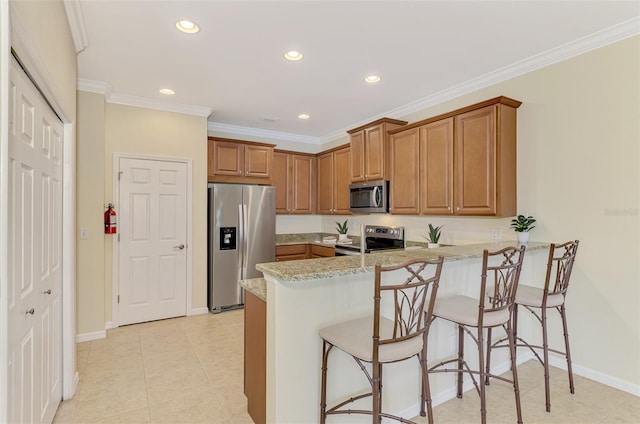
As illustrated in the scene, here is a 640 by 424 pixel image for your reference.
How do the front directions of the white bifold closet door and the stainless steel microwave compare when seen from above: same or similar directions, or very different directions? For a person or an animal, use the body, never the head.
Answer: very different directions

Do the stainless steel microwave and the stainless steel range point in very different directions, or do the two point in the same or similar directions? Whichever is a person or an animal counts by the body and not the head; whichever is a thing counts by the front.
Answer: same or similar directions

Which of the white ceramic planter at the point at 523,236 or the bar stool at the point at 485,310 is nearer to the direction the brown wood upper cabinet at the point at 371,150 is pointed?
the bar stool

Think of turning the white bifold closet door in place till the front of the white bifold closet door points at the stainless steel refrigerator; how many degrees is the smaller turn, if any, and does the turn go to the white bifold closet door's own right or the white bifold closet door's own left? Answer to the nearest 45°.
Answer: approximately 45° to the white bifold closet door's own left

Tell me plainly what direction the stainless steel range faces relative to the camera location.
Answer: facing the viewer and to the left of the viewer

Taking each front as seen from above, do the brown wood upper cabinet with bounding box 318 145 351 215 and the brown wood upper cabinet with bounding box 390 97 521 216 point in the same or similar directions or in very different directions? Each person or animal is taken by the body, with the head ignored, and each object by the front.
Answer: same or similar directions

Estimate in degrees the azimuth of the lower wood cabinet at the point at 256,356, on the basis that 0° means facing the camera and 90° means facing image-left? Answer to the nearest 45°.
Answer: approximately 135°

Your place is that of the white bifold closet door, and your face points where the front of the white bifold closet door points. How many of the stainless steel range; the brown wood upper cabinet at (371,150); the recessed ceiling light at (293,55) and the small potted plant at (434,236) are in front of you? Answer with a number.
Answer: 4

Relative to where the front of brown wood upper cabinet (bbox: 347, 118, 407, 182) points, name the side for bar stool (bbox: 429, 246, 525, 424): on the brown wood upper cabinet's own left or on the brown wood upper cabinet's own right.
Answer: on the brown wood upper cabinet's own left

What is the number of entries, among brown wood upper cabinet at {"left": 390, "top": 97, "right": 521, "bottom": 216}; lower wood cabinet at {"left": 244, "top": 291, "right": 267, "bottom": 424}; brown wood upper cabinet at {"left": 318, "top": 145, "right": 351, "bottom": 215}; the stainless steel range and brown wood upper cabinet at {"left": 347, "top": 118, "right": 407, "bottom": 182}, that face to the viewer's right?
0

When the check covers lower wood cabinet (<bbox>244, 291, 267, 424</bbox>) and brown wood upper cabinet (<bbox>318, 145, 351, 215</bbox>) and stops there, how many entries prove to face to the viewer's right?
0

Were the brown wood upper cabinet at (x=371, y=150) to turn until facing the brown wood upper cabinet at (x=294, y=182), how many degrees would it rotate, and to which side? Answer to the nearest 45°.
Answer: approximately 90° to its right

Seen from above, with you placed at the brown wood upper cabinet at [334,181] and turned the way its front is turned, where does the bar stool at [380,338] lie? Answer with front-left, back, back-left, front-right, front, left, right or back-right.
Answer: front-left

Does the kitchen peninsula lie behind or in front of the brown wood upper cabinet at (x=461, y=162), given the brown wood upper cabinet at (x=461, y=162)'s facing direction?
in front

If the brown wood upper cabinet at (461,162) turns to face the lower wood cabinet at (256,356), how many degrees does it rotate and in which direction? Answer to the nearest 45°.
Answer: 0° — it already faces it

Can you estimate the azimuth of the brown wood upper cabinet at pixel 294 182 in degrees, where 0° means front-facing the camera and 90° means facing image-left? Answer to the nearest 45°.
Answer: approximately 315°

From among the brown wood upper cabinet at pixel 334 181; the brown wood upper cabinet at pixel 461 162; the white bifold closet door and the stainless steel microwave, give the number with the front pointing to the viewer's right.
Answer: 1
